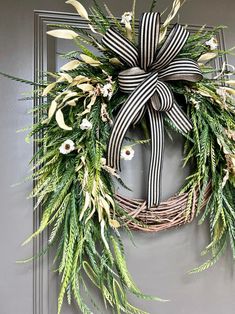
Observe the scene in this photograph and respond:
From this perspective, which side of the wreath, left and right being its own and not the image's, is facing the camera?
front
